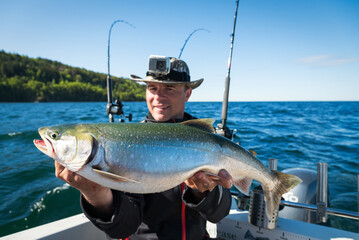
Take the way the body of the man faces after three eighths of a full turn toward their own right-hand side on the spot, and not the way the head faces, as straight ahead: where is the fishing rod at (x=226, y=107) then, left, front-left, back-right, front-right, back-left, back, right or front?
right

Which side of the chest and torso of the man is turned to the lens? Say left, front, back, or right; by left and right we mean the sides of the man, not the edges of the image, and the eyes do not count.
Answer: front

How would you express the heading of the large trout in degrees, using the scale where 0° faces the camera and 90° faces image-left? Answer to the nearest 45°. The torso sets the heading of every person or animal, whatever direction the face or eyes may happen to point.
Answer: approximately 90°
